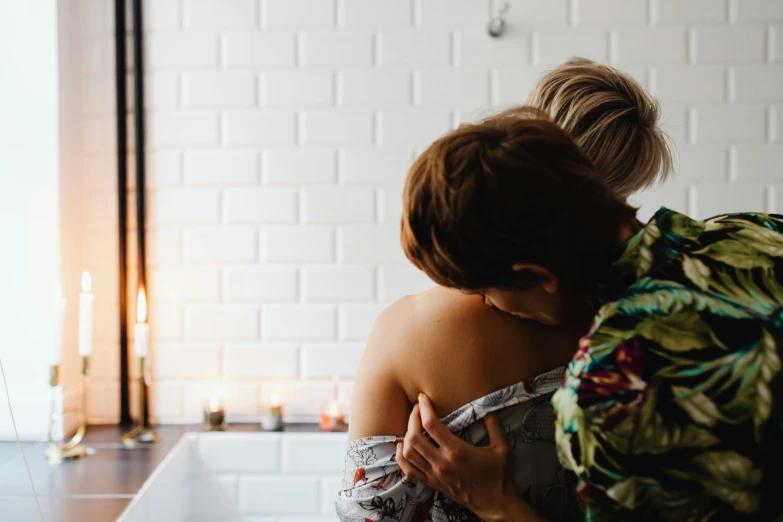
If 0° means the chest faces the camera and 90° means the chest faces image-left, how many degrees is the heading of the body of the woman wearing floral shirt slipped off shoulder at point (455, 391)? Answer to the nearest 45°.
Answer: approximately 225°

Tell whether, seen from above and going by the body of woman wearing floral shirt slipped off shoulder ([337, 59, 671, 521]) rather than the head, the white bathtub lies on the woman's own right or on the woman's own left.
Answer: on the woman's own left

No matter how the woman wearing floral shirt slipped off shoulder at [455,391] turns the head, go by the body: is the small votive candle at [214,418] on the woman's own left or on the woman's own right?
on the woman's own left

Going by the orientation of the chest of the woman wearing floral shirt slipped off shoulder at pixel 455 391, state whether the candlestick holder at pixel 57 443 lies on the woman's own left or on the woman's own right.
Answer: on the woman's own left

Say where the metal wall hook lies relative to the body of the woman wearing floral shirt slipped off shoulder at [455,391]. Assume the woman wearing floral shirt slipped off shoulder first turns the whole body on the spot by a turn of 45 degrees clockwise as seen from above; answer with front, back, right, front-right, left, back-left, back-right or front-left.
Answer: left
